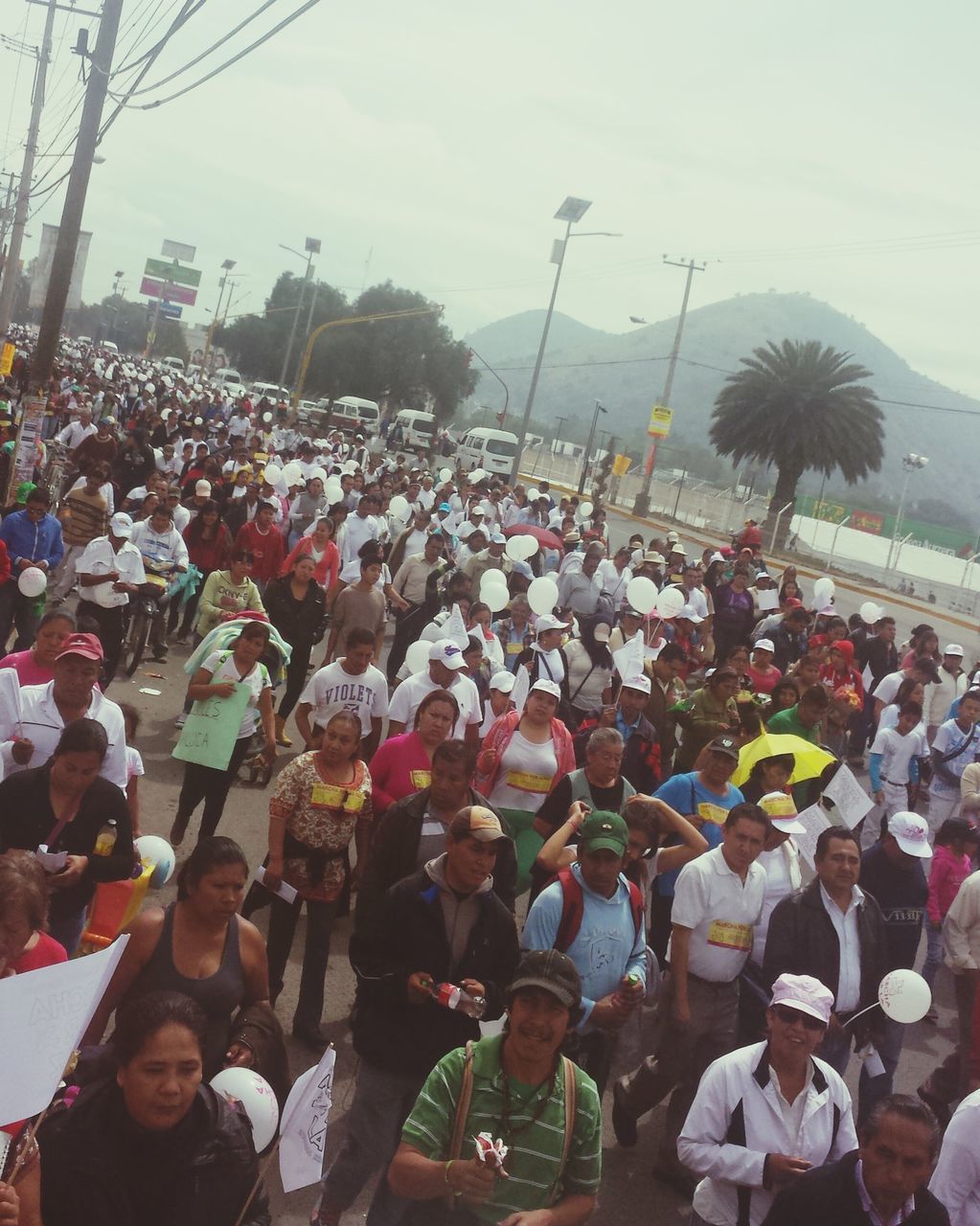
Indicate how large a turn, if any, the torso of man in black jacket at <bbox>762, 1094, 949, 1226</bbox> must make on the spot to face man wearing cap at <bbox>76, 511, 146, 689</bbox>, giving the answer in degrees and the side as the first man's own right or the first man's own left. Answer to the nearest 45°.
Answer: approximately 135° to the first man's own right

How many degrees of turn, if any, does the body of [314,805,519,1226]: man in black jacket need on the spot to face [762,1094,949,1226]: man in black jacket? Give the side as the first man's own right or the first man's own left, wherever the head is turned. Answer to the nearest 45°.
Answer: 0° — they already face them

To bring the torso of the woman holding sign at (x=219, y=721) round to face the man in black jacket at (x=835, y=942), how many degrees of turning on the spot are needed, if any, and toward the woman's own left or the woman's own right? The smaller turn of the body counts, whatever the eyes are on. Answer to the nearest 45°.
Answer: approximately 45° to the woman's own left

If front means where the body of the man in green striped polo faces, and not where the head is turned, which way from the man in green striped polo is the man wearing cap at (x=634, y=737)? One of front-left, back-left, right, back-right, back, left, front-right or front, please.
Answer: back

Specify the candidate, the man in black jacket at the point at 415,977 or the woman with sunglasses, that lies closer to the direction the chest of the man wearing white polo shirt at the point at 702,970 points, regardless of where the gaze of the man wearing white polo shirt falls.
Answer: the woman with sunglasses

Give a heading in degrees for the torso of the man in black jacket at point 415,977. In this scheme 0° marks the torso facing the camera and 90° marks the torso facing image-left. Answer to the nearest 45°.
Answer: approximately 315°
